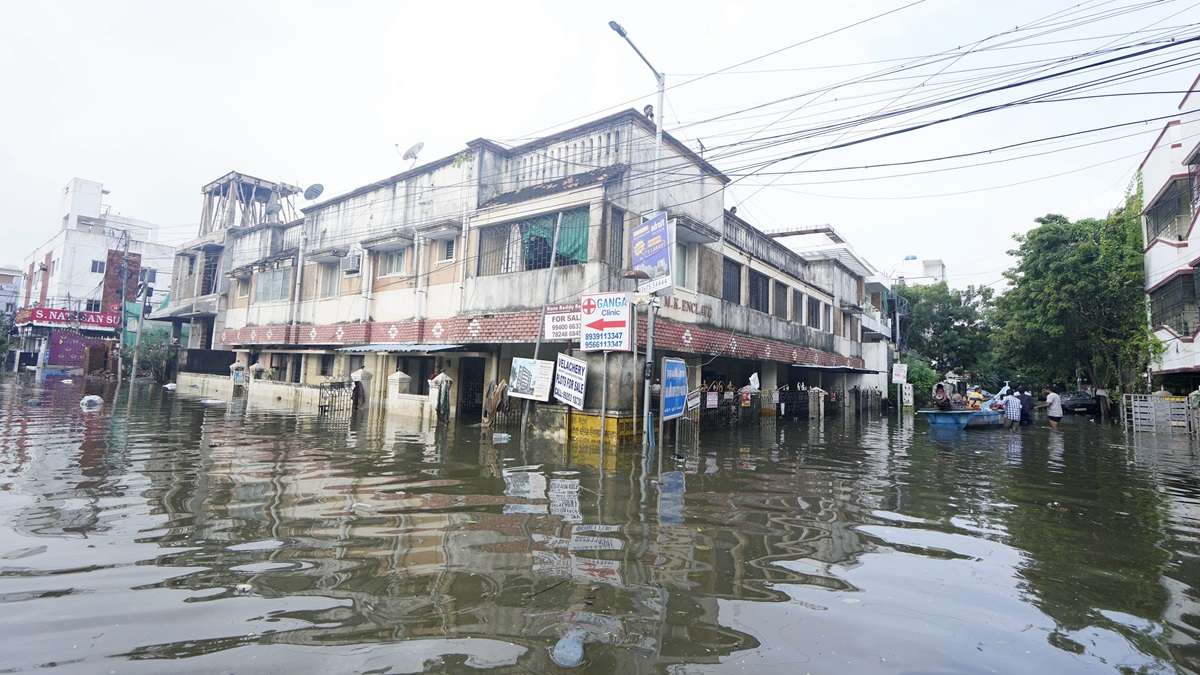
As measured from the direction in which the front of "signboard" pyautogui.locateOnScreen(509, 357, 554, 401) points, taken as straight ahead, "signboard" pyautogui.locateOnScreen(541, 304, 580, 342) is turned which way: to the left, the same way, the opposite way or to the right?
the same way

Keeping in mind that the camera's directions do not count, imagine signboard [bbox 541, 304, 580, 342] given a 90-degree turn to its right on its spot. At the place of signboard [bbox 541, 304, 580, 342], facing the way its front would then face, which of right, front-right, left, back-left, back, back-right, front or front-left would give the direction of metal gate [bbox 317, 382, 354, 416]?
front-right

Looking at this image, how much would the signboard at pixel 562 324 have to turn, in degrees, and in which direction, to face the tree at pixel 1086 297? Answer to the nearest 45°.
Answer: approximately 135° to its left

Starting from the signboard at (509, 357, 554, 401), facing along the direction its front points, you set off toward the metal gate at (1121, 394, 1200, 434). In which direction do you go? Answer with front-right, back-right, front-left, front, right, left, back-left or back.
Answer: left

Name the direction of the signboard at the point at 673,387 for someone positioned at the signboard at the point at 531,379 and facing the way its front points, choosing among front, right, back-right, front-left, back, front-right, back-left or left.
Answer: front-left

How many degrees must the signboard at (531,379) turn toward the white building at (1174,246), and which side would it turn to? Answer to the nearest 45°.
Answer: approximately 90° to its left

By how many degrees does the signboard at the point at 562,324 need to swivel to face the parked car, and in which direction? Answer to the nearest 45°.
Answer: approximately 135° to its left

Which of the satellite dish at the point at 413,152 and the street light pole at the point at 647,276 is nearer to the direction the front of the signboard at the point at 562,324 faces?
the street light pole

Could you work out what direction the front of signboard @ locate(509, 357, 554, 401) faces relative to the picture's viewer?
facing the viewer

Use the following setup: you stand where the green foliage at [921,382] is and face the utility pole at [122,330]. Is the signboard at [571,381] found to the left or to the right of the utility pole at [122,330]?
left

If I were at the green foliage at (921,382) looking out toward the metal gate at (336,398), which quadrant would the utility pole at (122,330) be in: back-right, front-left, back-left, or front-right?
front-right

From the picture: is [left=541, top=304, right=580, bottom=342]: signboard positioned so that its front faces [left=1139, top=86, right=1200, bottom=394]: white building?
no

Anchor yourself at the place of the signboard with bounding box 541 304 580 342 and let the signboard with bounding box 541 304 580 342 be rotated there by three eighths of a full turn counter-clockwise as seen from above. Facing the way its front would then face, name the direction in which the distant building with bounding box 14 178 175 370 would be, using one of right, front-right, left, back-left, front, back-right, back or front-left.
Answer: left

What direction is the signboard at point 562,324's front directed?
toward the camera

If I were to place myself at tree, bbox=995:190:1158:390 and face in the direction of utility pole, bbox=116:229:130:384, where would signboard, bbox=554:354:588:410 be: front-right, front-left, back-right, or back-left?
front-left
